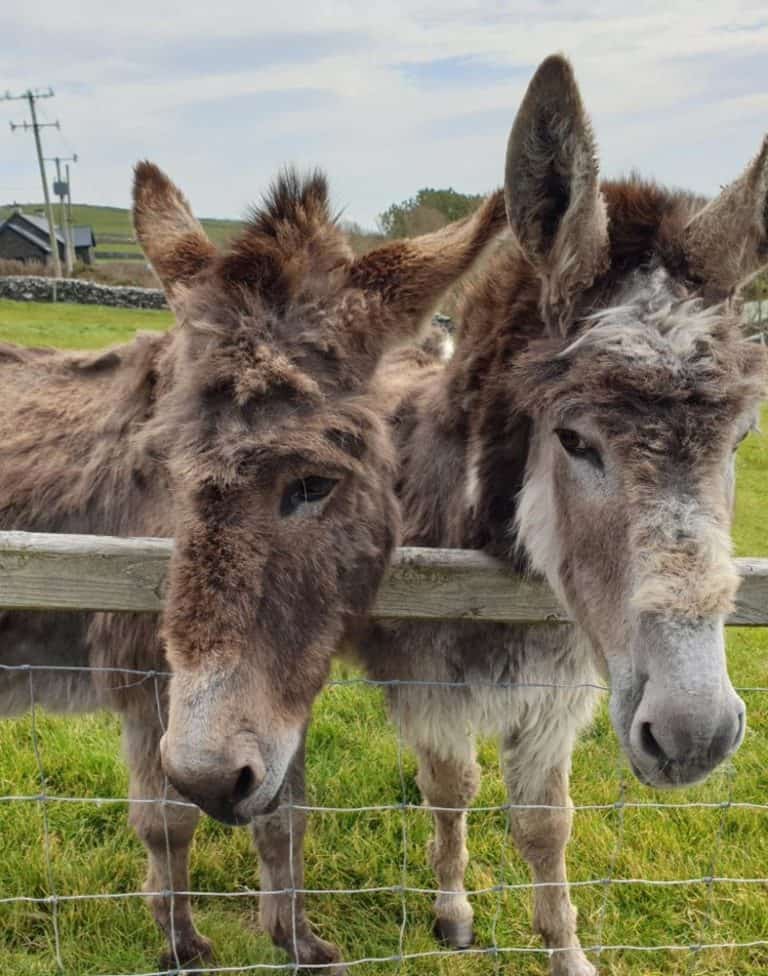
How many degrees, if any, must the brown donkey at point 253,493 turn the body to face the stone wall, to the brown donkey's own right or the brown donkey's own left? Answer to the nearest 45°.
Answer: approximately 135° to the brown donkey's own left

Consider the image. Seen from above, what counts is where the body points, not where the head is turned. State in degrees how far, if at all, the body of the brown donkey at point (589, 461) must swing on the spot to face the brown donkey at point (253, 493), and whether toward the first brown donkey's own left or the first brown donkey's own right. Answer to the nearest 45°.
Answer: approximately 135° to the first brown donkey's own right

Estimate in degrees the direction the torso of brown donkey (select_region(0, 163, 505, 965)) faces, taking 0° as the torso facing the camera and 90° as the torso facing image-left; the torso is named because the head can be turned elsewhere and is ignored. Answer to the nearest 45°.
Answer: approximately 315°

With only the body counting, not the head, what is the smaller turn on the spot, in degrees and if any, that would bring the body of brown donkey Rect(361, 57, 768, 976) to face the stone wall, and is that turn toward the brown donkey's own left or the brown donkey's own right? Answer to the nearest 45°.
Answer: approximately 180°
